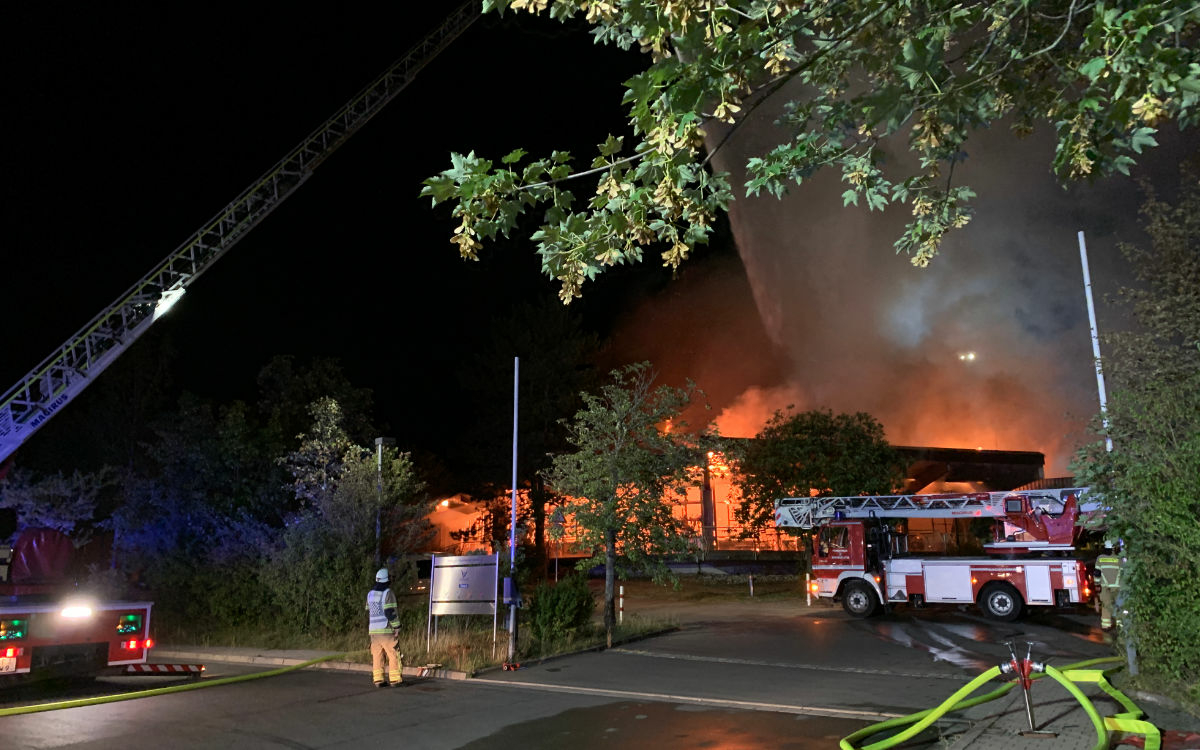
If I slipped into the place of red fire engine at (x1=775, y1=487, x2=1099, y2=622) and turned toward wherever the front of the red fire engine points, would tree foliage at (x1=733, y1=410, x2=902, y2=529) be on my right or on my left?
on my right

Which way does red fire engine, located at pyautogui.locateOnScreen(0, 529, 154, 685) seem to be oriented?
away from the camera

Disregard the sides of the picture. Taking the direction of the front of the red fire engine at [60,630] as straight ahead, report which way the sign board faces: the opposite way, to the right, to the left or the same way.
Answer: the opposite way

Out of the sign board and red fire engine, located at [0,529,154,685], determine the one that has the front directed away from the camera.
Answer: the red fire engine

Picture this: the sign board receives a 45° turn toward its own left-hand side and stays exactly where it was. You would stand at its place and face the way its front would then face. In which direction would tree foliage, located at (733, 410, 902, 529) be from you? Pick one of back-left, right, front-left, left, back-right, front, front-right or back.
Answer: left

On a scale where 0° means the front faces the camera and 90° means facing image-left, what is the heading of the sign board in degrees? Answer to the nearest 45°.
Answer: approximately 0°

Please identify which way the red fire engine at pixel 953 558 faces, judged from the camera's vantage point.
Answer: facing to the left of the viewer

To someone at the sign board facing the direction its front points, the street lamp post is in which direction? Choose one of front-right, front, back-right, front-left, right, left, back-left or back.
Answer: back-right

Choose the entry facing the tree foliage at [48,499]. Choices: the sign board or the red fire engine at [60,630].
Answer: the red fire engine
